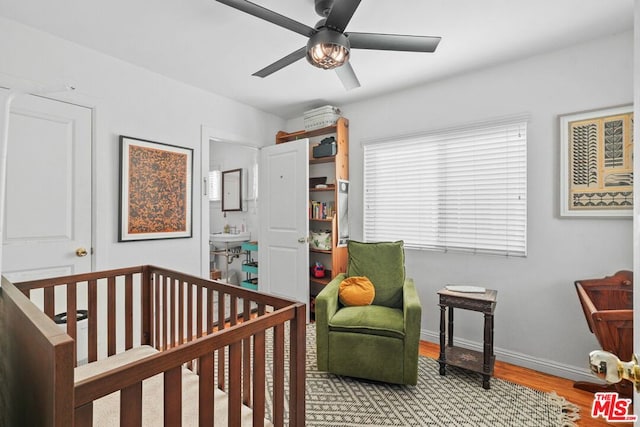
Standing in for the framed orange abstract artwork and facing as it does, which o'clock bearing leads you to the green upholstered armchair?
The green upholstered armchair is roughly at 12 o'clock from the framed orange abstract artwork.

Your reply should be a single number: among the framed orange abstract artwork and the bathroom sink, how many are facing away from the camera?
0

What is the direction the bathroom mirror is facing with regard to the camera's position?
facing the viewer and to the left of the viewer

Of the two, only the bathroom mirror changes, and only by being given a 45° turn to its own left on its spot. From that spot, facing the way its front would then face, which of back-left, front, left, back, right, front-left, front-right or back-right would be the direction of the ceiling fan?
front

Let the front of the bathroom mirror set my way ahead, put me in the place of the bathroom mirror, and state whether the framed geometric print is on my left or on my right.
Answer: on my left

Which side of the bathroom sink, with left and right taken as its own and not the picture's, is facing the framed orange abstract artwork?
front

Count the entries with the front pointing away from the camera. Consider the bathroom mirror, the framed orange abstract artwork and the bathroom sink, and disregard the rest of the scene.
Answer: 0

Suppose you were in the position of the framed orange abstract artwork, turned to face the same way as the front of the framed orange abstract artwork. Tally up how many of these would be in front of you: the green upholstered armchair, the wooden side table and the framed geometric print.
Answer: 3

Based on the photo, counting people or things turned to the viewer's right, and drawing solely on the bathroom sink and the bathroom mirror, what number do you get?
0

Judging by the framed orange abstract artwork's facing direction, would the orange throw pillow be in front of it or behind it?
in front

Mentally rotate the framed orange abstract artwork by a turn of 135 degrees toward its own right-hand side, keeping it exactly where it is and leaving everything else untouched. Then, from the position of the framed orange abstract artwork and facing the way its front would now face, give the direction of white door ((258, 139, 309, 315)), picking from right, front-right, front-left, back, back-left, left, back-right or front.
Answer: back

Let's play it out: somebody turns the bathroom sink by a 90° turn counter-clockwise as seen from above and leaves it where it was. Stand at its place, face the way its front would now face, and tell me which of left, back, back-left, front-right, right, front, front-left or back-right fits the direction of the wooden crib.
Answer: front-right

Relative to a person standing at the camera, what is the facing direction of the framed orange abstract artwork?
facing the viewer and to the right of the viewer
